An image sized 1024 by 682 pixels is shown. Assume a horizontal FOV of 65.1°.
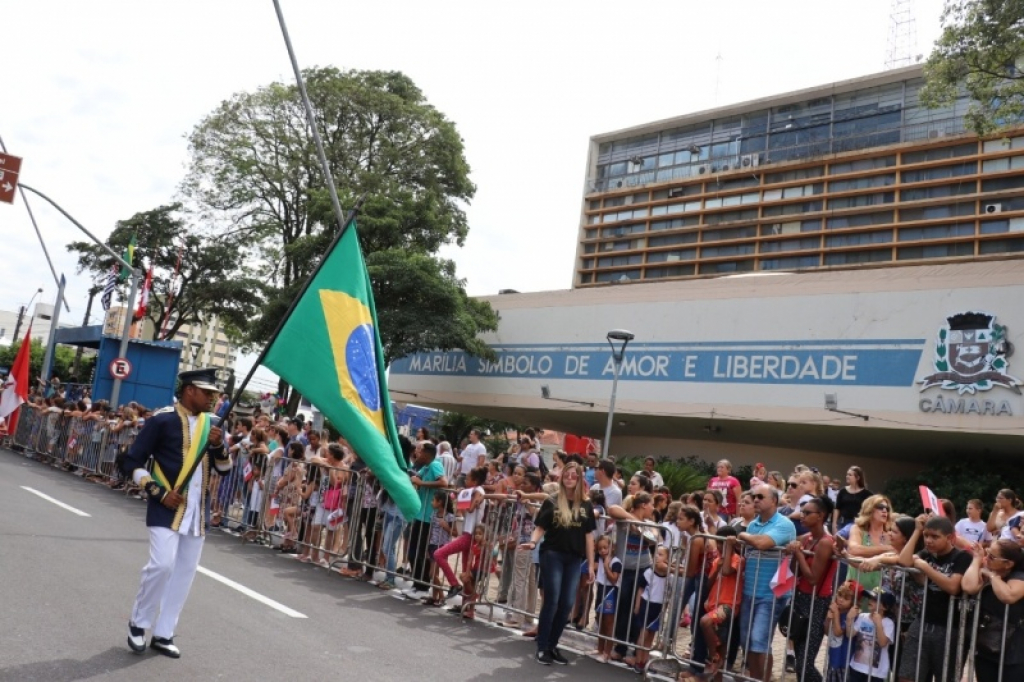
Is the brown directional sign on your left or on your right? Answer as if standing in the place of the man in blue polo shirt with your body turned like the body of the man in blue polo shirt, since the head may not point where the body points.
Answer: on your right

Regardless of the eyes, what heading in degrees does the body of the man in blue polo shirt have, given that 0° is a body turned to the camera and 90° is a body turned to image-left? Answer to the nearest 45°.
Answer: approximately 45°

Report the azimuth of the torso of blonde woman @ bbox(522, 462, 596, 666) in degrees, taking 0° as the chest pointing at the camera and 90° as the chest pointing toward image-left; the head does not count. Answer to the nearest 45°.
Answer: approximately 0°

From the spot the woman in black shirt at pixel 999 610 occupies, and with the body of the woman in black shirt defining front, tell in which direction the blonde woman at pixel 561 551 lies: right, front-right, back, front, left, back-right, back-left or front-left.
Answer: front-right

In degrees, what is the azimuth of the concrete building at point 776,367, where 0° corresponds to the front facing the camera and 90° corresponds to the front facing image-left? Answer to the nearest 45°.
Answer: approximately 45°

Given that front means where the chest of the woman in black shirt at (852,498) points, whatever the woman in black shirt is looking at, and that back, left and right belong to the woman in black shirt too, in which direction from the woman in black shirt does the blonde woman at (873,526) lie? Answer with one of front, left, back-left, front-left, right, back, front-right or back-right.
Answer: front-left

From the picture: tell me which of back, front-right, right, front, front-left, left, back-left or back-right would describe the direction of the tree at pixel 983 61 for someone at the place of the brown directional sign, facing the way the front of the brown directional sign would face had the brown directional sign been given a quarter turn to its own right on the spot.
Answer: back-left

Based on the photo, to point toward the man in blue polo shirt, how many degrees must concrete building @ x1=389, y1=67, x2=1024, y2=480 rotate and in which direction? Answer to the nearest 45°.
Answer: approximately 45° to its left
